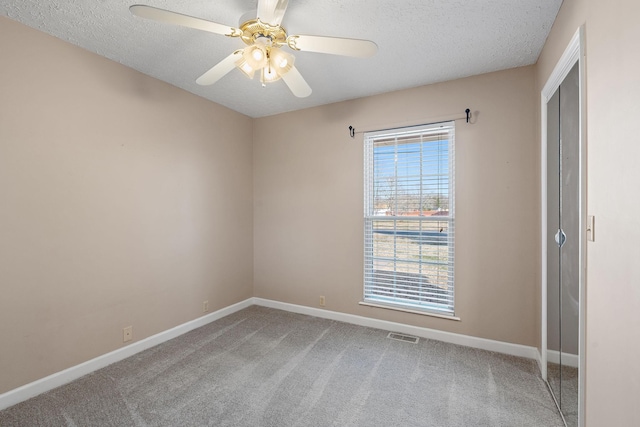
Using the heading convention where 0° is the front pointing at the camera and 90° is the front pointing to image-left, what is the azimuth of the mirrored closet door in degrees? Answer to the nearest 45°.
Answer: approximately 90°

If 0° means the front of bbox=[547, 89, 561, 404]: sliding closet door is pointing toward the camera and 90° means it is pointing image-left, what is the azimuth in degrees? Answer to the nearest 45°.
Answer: approximately 90°

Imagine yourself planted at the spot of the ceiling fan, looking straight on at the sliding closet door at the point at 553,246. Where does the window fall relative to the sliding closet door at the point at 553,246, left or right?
left
